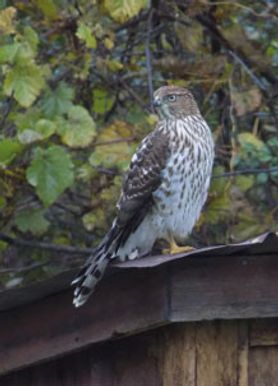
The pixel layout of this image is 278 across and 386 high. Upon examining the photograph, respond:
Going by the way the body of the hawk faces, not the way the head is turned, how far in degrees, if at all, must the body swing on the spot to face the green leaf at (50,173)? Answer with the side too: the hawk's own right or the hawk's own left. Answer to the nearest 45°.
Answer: approximately 180°

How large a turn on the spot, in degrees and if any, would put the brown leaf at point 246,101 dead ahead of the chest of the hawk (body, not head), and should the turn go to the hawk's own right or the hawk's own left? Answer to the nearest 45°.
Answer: approximately 90° to the hawk's own left

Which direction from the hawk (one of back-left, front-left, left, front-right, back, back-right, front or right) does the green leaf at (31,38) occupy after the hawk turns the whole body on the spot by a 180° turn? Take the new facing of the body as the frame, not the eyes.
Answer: front

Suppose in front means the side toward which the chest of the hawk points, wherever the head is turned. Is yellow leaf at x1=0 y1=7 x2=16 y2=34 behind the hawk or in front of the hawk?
behind

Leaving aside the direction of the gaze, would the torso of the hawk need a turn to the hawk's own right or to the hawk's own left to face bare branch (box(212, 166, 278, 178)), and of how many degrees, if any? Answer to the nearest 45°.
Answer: approximately 90° to the hawk's own left

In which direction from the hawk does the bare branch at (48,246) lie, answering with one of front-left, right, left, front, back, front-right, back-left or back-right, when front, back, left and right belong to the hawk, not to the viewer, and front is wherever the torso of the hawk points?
back

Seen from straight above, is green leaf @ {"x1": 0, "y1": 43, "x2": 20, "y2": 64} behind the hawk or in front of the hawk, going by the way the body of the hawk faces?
behind

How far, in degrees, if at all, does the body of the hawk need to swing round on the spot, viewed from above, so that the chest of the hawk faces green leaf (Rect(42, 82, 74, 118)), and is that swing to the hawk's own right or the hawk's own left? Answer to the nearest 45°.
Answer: approximately 180°

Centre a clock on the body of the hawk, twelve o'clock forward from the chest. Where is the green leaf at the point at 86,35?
The green leaf is roughly at 7 o'clock from the hawk.

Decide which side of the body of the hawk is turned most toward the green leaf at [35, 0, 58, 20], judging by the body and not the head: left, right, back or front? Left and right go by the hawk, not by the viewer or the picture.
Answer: back

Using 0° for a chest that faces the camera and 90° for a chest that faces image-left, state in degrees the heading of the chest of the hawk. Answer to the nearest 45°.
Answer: approximately 315°
